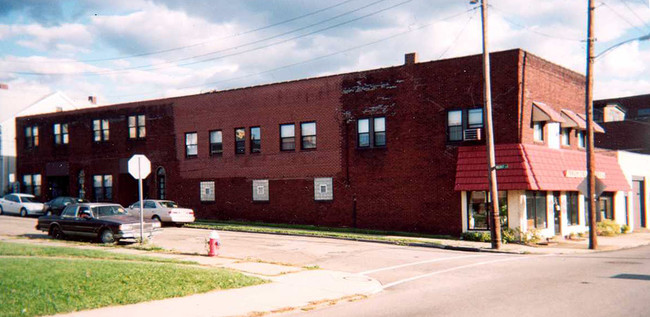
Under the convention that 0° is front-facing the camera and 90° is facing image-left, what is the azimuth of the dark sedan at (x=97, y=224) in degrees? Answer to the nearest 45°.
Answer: approximately 315°

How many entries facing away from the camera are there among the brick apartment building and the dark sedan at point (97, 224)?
0

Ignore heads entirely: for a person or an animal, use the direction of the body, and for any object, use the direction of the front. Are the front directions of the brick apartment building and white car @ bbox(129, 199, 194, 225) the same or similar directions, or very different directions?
very different directions
